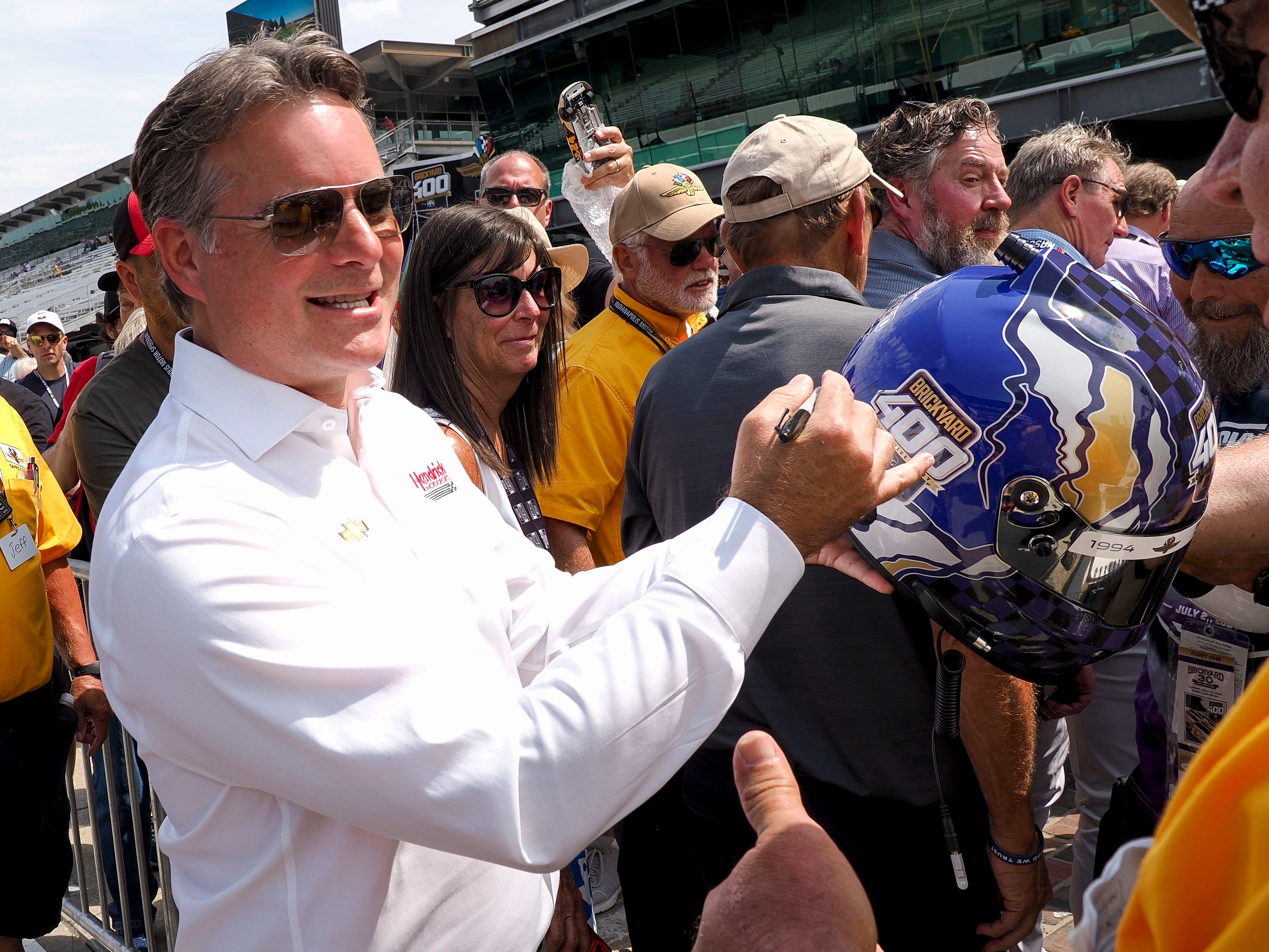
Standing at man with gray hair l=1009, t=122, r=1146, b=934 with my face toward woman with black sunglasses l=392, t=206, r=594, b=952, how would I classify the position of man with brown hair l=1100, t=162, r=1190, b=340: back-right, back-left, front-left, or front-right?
back-right

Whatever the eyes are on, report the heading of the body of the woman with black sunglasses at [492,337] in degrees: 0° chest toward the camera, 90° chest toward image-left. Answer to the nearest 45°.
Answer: approximately 315°

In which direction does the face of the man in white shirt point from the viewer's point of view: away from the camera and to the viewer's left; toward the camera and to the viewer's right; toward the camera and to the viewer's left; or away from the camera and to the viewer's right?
toward the camera and to the viewer's right

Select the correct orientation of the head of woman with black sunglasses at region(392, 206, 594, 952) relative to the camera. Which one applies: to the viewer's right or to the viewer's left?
to the viewer's right

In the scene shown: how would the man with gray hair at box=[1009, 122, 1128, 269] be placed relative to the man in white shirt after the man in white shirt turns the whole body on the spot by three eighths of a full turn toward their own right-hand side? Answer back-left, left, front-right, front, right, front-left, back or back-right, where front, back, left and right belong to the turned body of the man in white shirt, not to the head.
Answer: back-right

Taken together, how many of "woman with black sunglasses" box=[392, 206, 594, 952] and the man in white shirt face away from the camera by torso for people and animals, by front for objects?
0

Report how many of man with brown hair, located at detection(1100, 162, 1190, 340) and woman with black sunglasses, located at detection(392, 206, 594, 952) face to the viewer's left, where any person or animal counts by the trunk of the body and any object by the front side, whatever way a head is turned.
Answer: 0

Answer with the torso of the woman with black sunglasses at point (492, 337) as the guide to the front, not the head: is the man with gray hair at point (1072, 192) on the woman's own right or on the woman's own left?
on the woman's own left
